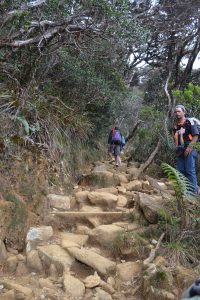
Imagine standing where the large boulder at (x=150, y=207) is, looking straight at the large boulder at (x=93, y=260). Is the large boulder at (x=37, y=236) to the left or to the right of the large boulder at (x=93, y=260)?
right

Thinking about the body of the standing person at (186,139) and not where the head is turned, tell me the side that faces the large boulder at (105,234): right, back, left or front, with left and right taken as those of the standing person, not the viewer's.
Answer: front

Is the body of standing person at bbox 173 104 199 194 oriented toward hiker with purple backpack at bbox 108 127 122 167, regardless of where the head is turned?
no

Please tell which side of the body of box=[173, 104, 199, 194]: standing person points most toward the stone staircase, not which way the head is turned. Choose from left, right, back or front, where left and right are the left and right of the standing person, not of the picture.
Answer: front

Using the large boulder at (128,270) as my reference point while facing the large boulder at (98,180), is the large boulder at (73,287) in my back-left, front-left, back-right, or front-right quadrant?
back-left

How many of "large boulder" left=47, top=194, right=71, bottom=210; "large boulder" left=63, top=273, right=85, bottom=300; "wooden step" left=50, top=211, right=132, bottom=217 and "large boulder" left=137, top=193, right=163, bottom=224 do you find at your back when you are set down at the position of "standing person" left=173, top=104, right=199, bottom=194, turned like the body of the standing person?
0

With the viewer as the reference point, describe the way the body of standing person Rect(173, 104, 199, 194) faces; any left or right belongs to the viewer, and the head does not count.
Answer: facing the viewer and to the left of the viewer

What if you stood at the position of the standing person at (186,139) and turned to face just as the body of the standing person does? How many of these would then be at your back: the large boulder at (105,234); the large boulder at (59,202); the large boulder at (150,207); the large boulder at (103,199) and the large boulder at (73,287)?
0

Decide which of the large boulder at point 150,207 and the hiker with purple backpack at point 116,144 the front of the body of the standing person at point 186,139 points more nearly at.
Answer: the large boulder

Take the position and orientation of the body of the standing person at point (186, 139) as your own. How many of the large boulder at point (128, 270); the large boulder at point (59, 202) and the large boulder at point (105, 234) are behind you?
0

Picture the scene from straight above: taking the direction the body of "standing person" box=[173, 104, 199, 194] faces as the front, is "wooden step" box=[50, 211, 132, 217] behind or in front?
in front

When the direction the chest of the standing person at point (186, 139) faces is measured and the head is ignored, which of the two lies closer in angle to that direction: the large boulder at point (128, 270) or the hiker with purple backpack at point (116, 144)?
the large boulder

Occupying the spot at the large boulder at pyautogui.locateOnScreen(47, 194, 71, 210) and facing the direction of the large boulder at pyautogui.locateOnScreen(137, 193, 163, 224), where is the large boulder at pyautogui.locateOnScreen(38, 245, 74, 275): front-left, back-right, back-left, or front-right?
front-right

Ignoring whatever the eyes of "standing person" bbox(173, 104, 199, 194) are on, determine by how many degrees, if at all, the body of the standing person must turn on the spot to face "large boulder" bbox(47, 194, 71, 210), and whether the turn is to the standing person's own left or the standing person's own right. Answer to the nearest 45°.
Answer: approximately 45° to the standing person's own right

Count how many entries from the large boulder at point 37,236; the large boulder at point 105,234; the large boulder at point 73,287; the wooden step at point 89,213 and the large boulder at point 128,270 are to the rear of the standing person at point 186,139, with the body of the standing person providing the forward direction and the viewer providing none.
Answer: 0

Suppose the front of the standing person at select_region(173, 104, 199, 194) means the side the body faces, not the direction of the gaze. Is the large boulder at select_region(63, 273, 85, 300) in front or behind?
in front

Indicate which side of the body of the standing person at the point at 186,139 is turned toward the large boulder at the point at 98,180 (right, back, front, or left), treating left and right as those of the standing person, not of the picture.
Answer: right
